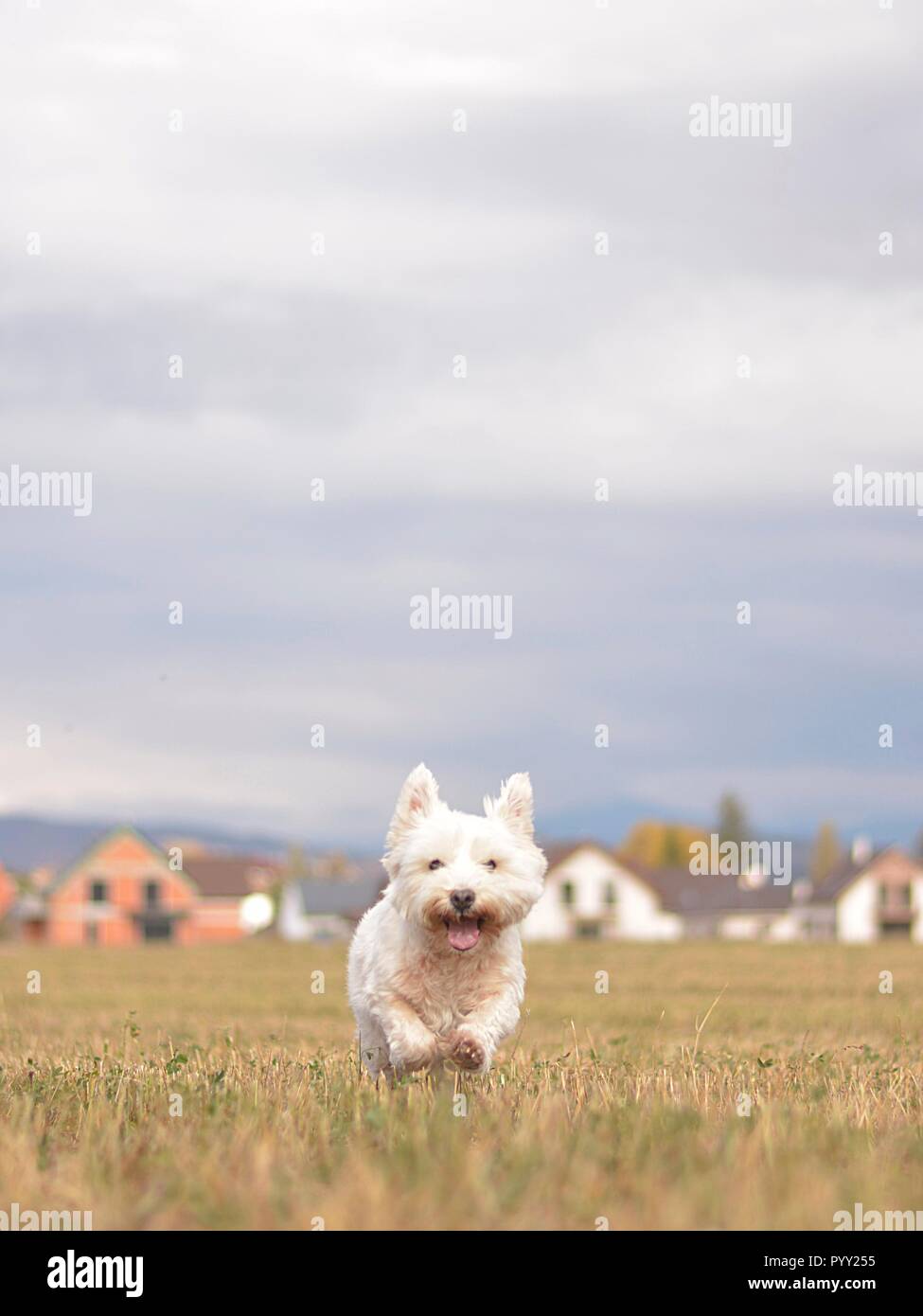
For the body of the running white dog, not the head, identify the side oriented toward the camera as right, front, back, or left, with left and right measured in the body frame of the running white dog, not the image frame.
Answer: front
